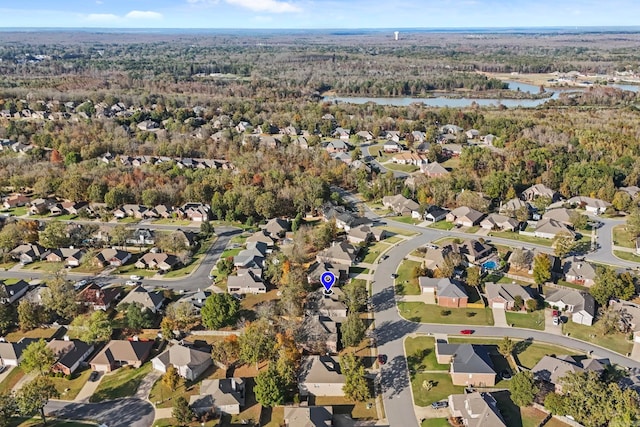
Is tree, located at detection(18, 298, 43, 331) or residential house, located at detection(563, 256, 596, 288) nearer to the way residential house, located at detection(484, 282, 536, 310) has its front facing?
the tree

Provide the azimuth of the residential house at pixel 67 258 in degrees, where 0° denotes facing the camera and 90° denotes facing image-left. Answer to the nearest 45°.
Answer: approximately 0°

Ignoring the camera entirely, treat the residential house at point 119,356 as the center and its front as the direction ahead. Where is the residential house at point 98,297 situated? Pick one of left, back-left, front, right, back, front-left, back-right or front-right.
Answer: back

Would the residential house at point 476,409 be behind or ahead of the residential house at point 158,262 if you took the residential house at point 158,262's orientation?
ahead

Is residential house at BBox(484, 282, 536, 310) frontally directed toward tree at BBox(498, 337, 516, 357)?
yes

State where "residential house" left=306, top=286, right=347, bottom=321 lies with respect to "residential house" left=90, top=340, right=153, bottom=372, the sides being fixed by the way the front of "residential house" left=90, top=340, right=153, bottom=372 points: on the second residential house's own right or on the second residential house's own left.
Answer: on the second residential house's own left

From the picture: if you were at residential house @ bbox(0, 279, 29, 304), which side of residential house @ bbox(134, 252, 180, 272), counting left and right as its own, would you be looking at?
right

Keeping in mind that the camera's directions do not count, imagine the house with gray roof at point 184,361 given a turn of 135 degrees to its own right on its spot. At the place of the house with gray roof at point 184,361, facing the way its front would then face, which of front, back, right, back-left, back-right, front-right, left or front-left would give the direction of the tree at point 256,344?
right

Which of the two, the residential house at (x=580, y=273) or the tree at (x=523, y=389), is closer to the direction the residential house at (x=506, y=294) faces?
the tree

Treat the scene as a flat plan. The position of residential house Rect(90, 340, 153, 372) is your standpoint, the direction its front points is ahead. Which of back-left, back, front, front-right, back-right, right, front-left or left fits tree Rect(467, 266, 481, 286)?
left
